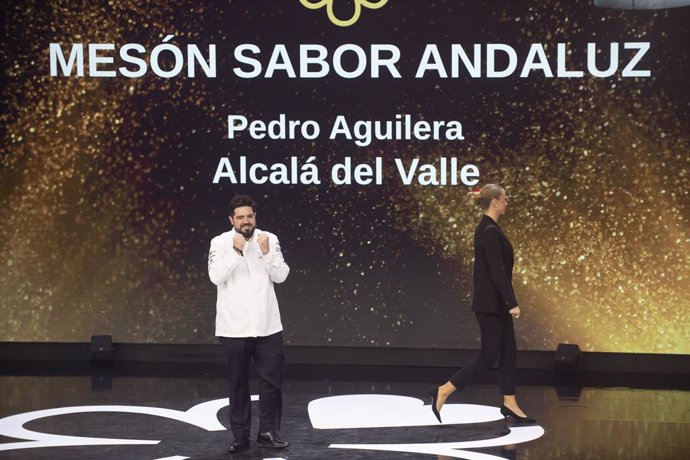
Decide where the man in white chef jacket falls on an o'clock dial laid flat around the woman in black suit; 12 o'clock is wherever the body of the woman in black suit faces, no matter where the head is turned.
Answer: The man in white chef jacket is roughly at 5 o'clock from the woman in black suit.

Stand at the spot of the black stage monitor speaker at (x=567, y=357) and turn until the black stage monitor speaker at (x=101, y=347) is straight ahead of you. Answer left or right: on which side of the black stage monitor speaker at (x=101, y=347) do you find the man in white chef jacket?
left

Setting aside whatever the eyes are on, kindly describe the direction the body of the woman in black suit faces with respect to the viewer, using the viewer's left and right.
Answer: facing to the right of the viewer

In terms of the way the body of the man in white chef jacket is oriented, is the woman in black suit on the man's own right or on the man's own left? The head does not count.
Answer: on the man's own left

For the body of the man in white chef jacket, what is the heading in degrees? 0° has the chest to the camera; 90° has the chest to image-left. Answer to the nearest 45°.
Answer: approximately 0°

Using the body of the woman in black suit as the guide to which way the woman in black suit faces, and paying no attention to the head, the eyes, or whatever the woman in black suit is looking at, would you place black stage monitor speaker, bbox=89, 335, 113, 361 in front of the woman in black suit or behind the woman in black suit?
behind

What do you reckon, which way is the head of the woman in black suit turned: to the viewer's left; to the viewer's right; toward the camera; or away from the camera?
to the viewer's right

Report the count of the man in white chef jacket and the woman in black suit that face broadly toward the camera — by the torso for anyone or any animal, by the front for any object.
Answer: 1

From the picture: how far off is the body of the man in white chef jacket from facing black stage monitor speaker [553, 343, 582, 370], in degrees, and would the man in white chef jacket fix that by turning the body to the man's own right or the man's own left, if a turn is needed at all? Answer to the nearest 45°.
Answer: approximately 135° to the man's own left

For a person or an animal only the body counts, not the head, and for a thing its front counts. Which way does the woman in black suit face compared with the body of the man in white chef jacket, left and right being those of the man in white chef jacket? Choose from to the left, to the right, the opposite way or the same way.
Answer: to the left
